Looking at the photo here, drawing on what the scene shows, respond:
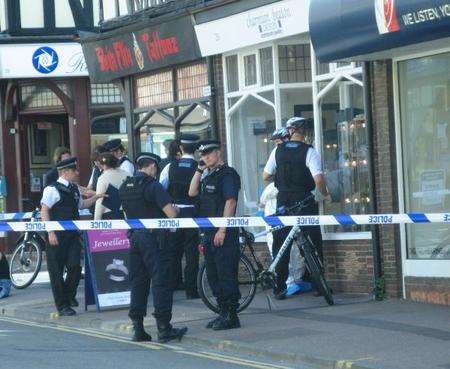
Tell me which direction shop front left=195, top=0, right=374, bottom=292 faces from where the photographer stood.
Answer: facing the viewer and to the left of the viewer

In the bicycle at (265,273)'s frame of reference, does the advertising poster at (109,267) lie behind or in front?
behind

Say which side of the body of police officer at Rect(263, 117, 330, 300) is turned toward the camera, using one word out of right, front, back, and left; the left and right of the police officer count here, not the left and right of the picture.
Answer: back

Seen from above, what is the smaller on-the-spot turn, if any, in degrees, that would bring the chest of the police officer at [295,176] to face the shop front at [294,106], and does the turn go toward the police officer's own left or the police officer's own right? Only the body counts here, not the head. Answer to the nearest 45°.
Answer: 0° — they already face it

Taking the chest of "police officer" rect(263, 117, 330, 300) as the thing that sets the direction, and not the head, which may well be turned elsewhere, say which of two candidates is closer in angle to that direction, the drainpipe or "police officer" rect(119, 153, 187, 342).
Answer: the drainpipe

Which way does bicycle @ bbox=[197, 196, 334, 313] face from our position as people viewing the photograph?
facing to the right of the viewer

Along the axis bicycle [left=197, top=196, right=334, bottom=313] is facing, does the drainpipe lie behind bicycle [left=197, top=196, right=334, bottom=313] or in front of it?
in front

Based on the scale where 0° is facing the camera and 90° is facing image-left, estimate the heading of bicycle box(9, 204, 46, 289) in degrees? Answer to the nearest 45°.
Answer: approximately 45°

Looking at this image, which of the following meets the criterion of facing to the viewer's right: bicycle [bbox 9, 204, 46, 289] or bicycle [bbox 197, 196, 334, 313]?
bicycle [bbox 197, 196, 334, 313]

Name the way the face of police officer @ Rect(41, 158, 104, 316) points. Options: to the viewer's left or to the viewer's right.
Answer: to the viewer's right

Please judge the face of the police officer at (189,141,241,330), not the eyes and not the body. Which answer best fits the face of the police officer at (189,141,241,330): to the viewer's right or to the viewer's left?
to the viewer's left

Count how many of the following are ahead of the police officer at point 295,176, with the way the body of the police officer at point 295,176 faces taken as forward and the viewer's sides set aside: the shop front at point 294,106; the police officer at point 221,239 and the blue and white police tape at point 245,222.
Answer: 1

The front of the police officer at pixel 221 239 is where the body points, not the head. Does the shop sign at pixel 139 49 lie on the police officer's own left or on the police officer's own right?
on the police officer's own right

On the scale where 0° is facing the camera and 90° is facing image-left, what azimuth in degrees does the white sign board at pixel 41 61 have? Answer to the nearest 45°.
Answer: approximately 0°

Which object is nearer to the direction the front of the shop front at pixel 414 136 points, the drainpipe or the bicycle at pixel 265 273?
the bicycle

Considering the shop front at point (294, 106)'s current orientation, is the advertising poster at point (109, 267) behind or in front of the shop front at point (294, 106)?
in front

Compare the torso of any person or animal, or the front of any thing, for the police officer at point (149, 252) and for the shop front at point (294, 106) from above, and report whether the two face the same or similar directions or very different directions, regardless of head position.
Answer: very different directions
